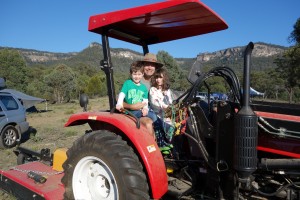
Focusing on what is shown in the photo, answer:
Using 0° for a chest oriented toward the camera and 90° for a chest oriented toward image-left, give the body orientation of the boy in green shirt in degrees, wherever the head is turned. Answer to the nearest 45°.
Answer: approximately 0°

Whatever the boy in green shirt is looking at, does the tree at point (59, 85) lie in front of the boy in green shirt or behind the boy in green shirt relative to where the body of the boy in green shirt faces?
behind
